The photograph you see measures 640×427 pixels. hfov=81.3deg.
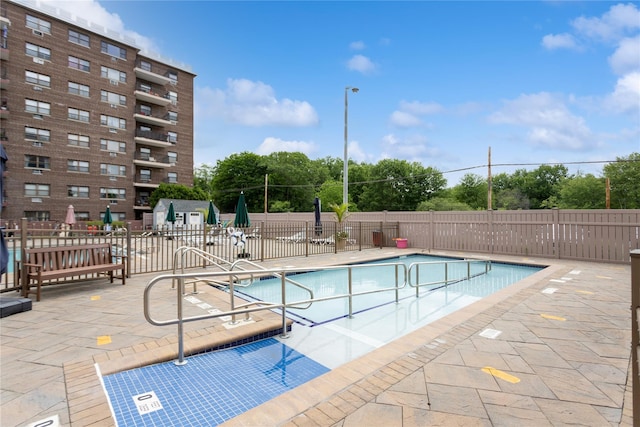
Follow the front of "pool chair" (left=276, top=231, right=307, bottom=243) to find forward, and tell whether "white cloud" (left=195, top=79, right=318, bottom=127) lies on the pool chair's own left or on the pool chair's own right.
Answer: on the pool chair's own right

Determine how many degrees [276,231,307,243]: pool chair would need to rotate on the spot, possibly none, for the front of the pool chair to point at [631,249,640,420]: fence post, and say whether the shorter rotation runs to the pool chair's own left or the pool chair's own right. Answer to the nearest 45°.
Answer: approximately 90° to the pool chair's own left

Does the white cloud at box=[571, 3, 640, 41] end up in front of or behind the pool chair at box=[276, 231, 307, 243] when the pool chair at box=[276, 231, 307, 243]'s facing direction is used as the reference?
behind

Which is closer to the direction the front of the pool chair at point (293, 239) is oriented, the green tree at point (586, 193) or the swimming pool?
the swimming pool

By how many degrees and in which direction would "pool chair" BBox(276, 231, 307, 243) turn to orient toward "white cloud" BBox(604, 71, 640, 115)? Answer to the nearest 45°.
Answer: approximately 180°

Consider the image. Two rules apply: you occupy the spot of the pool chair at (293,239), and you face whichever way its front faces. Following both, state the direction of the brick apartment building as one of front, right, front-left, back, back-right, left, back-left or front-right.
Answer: front-right

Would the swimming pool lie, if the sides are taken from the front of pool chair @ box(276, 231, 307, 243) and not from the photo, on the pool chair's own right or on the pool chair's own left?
on the pool chair's own left
